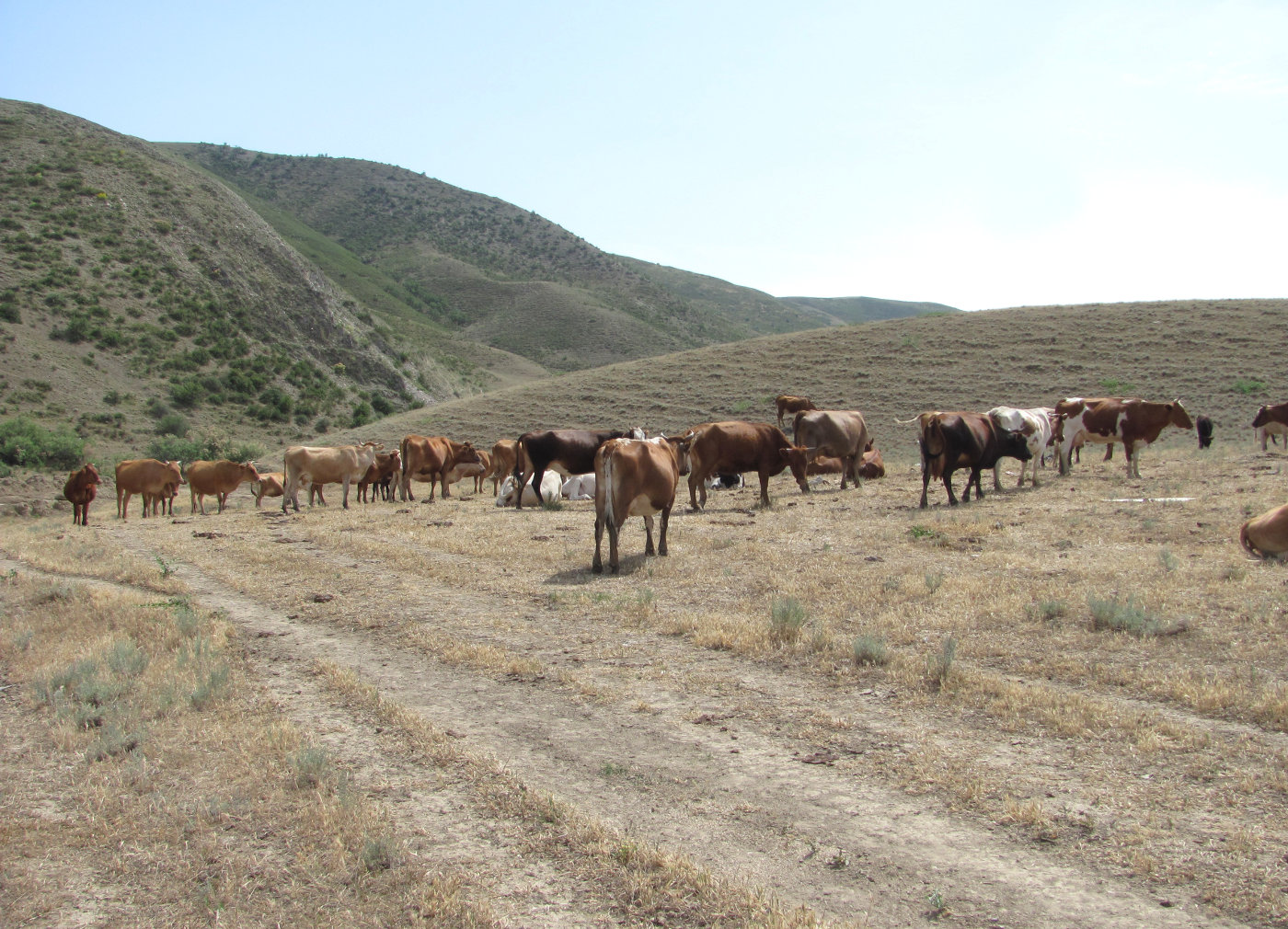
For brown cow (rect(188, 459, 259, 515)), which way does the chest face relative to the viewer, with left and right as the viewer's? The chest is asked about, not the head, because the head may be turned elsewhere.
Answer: facing to the right of the viewer

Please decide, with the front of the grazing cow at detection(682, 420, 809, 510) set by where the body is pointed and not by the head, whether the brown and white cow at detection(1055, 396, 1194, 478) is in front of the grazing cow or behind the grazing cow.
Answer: in front

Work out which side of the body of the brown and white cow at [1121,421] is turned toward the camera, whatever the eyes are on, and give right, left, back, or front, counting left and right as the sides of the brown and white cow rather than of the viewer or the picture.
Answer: right

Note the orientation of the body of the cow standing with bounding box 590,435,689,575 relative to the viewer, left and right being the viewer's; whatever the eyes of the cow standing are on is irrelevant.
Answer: facing away from the viewer and to the right of the viewer

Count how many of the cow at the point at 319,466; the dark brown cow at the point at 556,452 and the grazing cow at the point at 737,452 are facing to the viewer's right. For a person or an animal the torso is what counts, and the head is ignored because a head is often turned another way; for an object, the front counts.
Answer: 3

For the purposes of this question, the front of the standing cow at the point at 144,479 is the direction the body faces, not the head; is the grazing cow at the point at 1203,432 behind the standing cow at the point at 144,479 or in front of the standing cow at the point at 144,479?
in front

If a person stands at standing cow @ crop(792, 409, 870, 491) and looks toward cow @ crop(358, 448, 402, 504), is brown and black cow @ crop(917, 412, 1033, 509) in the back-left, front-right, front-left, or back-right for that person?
back-left

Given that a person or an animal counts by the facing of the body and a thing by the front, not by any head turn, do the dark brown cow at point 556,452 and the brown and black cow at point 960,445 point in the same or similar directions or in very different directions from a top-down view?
same or similar directions

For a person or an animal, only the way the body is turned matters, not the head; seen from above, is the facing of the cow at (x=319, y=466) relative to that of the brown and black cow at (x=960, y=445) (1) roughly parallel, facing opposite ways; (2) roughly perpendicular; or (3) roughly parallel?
roughly parallel

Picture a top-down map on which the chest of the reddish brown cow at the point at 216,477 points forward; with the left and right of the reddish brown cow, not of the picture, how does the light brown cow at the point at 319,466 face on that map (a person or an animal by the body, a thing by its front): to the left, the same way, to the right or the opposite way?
the same way

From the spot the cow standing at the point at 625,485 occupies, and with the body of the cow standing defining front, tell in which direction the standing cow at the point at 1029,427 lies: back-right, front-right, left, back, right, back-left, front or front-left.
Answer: front

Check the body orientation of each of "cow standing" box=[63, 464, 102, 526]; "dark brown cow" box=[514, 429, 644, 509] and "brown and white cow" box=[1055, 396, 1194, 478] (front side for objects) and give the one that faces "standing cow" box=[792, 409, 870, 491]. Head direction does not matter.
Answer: the dark brown cow

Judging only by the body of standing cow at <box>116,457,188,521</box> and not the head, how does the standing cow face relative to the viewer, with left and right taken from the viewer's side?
facing to the right of the viewer

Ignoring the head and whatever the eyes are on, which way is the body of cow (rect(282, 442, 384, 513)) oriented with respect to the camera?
to the viewer's right

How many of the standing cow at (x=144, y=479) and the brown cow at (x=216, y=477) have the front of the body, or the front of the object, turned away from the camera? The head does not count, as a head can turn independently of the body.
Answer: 0
